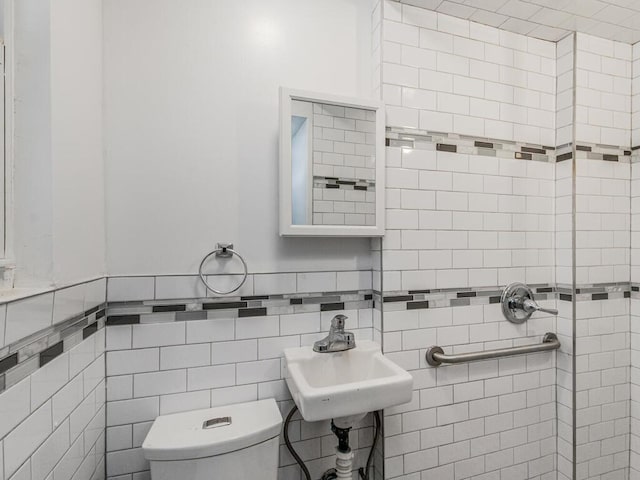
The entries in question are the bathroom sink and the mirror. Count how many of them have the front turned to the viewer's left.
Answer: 0

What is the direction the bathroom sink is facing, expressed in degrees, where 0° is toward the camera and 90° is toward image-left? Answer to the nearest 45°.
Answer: approximately 315°

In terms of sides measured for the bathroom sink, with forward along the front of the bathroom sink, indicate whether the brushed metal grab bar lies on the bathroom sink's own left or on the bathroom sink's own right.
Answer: on the bathroom sink's own left

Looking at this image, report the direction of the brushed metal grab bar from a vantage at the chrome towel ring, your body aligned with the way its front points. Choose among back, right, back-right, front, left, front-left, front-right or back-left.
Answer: left
